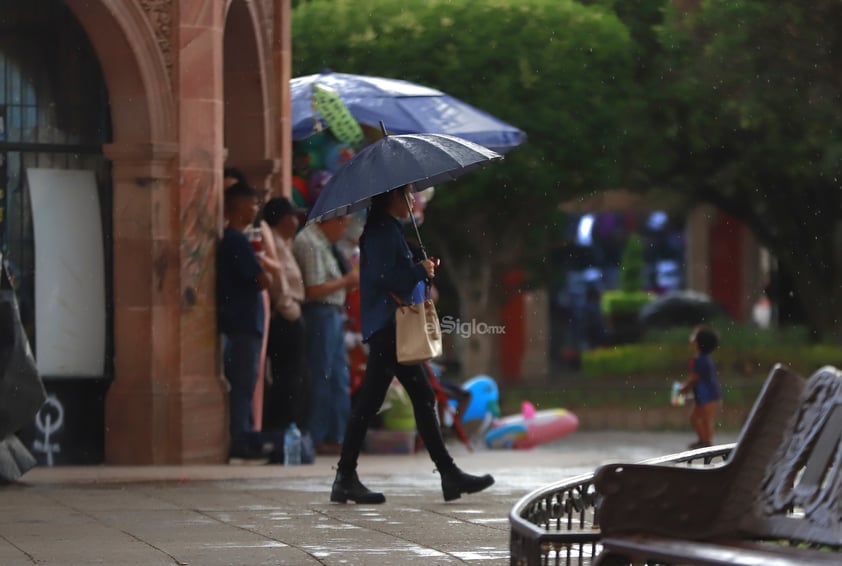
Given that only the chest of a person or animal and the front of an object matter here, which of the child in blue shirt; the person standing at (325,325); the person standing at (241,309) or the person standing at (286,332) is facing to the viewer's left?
the child in blue shirt

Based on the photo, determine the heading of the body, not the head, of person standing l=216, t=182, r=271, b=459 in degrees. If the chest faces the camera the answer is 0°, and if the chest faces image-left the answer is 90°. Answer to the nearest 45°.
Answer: approximately 270°

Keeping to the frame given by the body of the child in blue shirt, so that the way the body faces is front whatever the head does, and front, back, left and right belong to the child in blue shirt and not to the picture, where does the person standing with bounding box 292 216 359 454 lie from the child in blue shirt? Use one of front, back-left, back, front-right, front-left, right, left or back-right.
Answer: front-left

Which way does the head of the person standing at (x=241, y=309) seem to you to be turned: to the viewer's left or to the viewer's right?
to the viewer's right

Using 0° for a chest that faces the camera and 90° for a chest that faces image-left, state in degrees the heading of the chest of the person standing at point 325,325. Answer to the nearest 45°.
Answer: approximately 270°

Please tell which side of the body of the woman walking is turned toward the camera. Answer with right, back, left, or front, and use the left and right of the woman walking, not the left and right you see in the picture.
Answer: right

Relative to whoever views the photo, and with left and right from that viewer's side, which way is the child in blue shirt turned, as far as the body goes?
facing to the left of the viewer

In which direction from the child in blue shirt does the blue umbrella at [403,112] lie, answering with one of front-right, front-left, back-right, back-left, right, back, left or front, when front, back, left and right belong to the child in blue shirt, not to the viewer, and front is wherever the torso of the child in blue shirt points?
front-left

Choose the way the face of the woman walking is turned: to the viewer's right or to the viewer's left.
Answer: to the viewer's right
